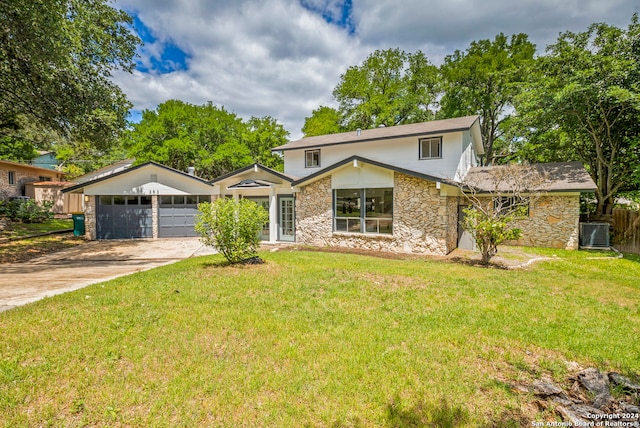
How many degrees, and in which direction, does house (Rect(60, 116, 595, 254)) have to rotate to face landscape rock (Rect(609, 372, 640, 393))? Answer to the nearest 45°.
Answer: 0° — it already faces it

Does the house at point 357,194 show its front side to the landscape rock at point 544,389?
yes

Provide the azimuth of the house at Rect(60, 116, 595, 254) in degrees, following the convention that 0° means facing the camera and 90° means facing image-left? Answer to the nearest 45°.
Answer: approximately 0°

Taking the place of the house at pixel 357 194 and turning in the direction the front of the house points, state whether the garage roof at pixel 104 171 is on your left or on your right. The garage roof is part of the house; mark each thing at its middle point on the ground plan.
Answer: on your right

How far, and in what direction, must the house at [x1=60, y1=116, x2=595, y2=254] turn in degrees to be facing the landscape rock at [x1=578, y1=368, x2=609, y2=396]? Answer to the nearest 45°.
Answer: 0° — it already faces it

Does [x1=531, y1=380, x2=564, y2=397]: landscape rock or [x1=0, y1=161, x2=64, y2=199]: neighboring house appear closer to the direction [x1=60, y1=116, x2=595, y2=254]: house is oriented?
the landscape rock

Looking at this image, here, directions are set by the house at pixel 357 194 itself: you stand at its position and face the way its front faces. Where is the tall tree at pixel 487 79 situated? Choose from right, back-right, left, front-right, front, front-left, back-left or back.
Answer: back-left

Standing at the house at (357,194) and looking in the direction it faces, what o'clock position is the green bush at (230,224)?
The green bush is roughly at 1 o'clock from the house.

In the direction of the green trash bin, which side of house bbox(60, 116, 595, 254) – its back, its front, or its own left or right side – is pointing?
right

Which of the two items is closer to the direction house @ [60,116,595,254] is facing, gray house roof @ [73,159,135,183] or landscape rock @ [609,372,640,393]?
the landscape rock
